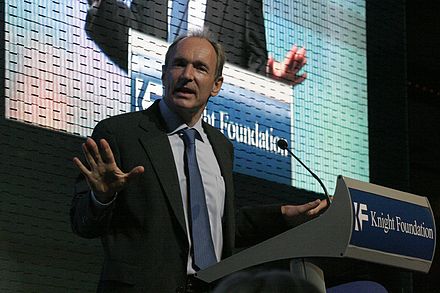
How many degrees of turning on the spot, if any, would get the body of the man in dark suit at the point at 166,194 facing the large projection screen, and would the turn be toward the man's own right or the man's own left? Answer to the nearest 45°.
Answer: approximately 135° to the man's own left

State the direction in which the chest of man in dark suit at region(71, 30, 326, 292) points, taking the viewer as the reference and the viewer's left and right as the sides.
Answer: facing the viewer and to the right of the viewer
